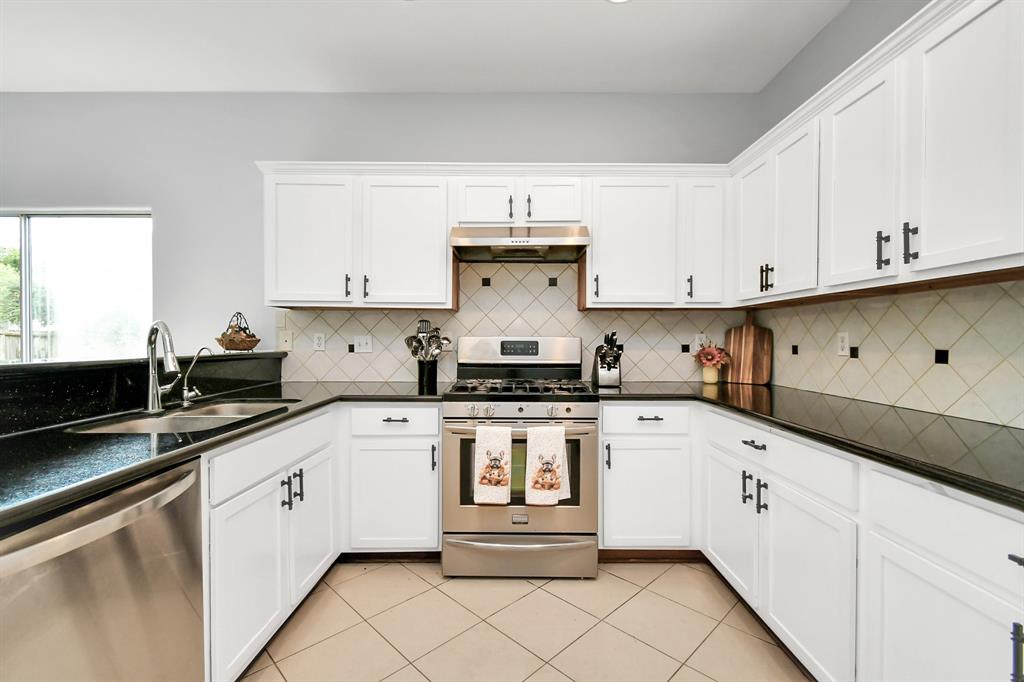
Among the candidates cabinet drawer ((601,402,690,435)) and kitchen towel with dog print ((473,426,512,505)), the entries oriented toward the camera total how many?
2

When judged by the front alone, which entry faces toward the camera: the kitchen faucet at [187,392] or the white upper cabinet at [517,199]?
the white upper cabinet

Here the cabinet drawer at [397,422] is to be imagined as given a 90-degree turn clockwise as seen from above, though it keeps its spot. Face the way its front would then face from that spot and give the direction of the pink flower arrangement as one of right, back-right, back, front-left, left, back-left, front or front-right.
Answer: back

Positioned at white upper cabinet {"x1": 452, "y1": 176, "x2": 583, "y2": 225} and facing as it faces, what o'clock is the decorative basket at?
The decorative basket is roughly at 3 o'clock from the white upper cabinet.

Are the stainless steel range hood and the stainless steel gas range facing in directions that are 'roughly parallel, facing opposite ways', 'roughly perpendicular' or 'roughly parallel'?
roughly parallel

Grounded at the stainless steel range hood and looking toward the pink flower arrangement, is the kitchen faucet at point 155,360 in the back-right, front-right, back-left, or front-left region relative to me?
back-right

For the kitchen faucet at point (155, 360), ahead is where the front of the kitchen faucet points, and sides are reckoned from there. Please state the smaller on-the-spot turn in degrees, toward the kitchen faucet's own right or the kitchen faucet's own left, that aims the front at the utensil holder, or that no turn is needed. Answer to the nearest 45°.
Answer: approximately 45° to the kitchen faucet's own left

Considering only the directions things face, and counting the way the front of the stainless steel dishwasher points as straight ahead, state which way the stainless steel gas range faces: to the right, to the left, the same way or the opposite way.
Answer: to the right

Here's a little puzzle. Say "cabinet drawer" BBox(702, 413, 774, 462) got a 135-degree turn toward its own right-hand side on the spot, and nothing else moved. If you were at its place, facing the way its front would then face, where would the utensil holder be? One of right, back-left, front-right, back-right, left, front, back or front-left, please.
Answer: left

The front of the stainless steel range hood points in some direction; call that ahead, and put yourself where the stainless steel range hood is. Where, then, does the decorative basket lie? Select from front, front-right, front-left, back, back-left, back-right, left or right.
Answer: right

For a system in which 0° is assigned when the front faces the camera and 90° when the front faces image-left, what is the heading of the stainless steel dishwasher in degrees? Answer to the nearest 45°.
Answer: approximately 315°

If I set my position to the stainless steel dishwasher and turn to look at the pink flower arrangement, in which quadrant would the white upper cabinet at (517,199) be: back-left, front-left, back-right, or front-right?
front-left

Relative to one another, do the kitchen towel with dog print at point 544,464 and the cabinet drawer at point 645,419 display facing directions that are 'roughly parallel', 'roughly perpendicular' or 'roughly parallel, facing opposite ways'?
roughly parallel

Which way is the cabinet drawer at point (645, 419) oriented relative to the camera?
toward the camera

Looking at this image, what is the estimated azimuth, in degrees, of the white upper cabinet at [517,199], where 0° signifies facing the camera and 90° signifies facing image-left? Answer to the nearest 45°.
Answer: approximately 0°

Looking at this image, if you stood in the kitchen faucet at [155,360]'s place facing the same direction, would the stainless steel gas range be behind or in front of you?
in front

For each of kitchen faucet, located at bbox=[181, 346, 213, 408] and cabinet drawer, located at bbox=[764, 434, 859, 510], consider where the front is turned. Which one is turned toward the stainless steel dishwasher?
the cabinet drawer

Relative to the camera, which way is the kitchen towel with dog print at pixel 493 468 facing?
toward the camera

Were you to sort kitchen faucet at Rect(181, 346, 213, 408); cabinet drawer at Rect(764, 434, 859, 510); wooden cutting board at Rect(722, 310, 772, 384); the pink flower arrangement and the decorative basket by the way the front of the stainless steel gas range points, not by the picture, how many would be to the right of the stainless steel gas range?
2
